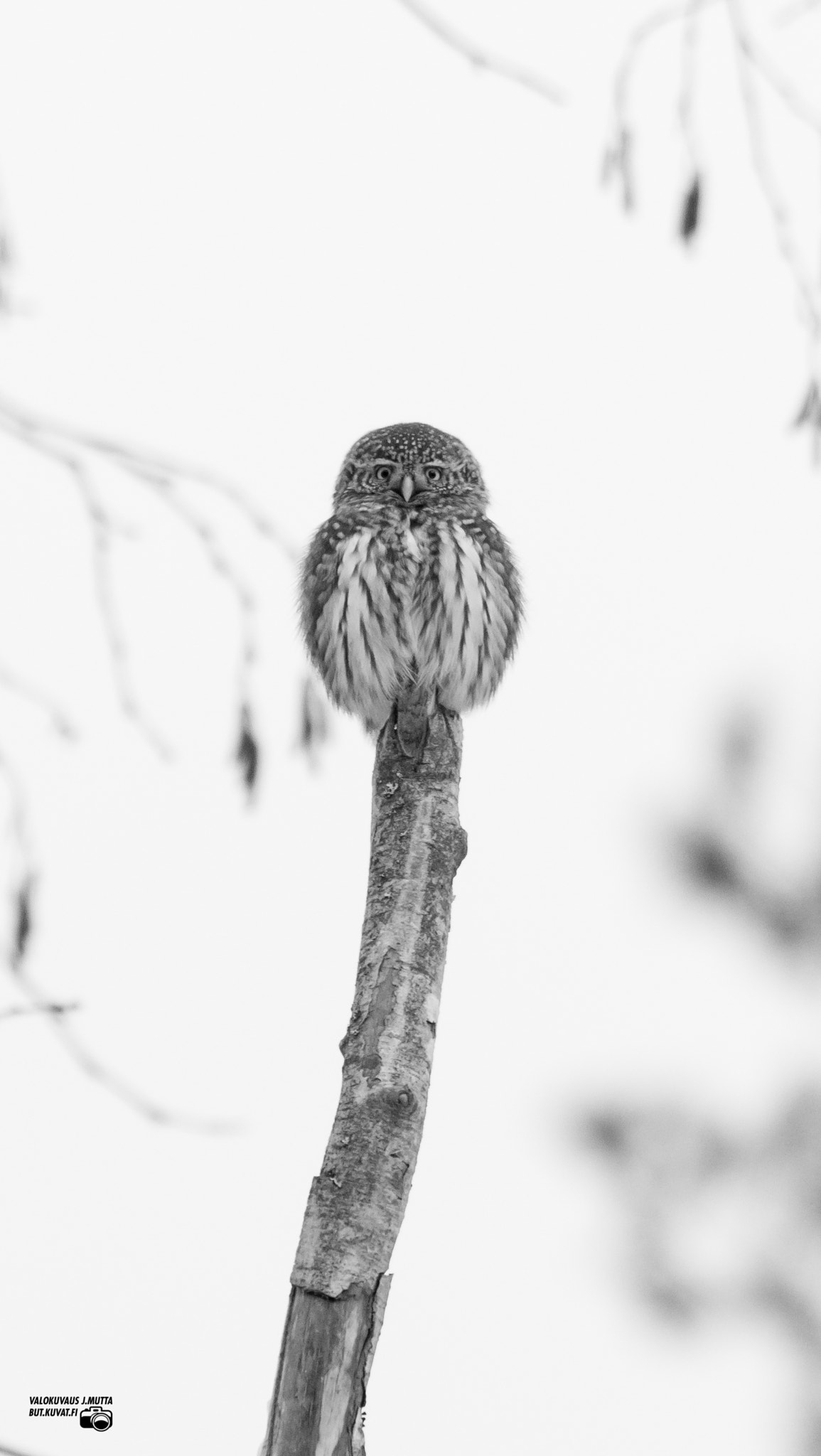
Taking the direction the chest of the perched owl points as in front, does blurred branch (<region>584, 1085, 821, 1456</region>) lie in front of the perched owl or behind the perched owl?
in front

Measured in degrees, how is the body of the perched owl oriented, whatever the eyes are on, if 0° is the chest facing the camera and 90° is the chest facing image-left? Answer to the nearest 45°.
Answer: approximately 0°
